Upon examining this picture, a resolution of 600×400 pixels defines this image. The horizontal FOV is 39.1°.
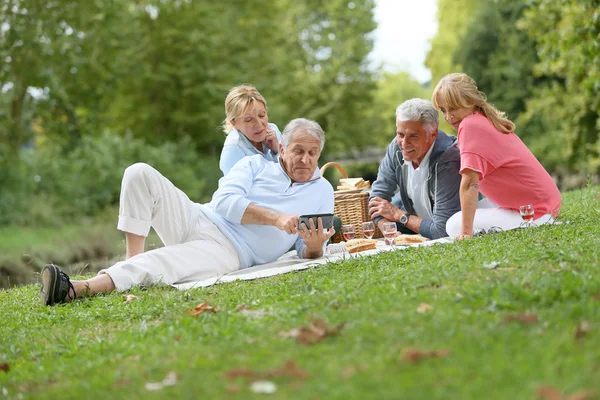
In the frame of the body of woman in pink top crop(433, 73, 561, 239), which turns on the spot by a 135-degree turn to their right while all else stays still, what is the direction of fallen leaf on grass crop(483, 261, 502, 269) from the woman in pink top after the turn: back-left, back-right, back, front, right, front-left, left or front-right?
back-right

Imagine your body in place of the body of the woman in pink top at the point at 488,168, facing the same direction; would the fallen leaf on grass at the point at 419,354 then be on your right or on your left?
on your left

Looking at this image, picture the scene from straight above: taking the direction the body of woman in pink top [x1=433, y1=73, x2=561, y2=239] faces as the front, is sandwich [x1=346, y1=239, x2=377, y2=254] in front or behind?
in front

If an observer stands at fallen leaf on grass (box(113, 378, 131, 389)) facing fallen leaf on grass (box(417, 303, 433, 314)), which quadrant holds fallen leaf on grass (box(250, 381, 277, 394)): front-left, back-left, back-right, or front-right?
front-right

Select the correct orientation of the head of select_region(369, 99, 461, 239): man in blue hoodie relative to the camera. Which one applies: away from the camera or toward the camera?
toward the camera

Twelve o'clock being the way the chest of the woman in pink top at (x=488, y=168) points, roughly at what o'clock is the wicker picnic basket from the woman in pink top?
The wicker picnic basket is roughly at 1 o'clock from the woman in pink top.

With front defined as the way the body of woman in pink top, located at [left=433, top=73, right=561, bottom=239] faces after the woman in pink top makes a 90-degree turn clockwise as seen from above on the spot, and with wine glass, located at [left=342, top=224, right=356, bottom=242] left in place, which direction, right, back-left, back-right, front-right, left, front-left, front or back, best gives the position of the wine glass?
left

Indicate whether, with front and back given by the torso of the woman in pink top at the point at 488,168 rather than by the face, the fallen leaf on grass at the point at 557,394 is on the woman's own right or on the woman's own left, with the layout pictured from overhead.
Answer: on the woman's own left

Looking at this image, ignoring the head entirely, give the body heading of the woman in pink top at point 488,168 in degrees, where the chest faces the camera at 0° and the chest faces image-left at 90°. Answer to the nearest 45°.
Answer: approximately 90°

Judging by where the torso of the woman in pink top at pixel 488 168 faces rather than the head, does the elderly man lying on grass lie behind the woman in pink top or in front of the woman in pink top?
in front

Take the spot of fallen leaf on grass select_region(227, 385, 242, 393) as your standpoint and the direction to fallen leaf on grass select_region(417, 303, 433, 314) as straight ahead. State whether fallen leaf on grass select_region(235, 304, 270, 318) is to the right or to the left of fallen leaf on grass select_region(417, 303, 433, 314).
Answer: left
